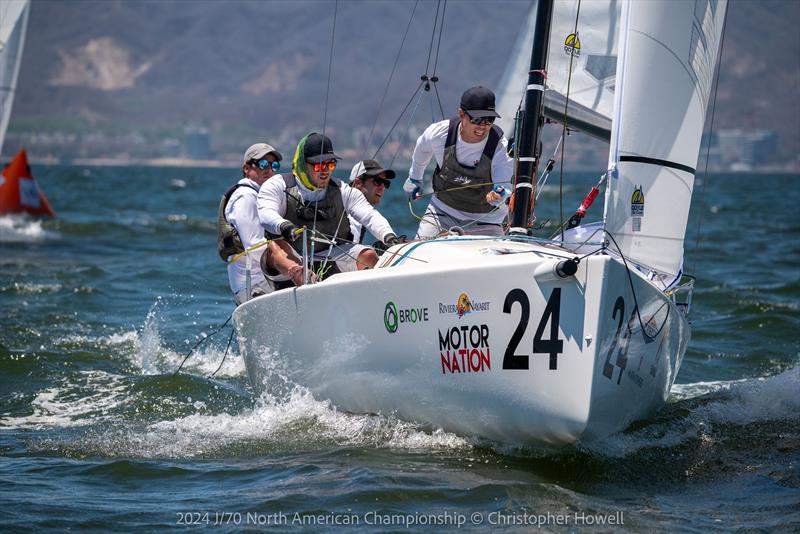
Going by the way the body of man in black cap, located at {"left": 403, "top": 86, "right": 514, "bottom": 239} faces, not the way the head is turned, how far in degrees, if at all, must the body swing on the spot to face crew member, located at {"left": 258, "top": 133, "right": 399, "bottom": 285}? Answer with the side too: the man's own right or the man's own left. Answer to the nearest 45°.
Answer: approximately 90° to the man's own right

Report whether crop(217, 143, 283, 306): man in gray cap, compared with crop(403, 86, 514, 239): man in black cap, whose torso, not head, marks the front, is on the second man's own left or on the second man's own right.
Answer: on the second man's own right

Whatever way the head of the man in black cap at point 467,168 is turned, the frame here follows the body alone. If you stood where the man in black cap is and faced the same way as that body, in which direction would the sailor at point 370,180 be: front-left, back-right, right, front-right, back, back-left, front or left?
back-right

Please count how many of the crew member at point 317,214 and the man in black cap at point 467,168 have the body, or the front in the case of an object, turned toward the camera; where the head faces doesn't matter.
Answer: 2

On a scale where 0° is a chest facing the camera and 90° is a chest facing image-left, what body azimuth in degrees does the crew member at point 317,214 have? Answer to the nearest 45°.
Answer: approximately 0°

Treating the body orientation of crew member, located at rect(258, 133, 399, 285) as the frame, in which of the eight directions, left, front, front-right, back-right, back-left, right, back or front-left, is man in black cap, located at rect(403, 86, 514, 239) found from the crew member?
left

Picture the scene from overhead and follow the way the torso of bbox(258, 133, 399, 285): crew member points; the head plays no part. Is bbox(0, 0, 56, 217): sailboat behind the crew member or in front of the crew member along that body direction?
behind

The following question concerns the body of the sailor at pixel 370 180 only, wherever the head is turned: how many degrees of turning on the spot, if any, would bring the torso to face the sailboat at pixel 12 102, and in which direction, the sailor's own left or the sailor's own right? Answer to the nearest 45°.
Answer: approximately 180°

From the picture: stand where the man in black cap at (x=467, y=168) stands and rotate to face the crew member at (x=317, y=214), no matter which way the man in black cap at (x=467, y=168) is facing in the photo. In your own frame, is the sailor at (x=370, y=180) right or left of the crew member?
right

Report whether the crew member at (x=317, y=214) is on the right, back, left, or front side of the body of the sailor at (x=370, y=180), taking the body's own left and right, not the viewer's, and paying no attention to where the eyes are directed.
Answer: right

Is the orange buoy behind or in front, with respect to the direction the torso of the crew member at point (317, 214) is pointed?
behind
